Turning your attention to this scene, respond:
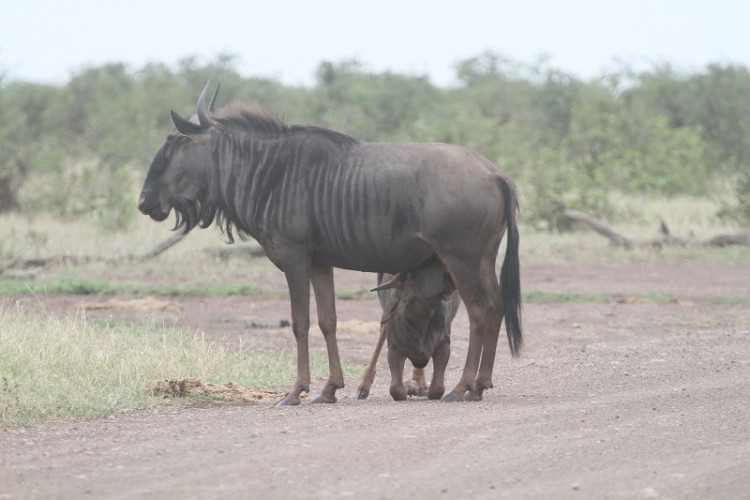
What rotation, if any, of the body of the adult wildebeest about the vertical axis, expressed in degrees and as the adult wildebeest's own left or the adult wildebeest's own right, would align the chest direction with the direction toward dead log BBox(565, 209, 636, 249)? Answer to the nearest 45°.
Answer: approximately 90° to the adult wildebeest's own right

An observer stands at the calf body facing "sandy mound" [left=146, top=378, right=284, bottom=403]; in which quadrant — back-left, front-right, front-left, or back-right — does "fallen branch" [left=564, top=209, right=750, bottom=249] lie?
back-right

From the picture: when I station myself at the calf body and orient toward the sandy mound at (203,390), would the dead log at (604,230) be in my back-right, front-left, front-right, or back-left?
back-right

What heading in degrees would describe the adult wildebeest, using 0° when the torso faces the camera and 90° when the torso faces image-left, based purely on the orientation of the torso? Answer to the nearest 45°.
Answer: approximately 90°

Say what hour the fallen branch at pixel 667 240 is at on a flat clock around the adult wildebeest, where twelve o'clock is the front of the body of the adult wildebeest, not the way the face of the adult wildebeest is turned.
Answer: The fallen branch is roughly at 4 o'clock from the adult wildebeest.

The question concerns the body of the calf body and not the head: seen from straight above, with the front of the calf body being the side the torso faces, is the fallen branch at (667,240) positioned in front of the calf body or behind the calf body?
behind

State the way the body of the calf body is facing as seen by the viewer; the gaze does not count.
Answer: toward the camera

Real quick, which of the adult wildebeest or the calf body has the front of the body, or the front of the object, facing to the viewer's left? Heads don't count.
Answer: the adult wildebeest

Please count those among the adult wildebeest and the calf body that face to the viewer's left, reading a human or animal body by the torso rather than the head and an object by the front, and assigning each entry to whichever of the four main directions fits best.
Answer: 1

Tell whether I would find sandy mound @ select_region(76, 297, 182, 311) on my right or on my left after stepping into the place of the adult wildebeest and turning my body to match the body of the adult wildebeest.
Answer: on my right

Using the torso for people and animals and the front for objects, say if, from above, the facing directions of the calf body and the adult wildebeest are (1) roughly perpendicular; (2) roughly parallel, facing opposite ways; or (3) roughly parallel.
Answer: roughly perpendicular

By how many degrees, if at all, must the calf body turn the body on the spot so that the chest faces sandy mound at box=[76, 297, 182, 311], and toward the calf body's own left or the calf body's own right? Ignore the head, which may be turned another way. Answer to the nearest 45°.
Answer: approximately 135° to the calf body's own right
